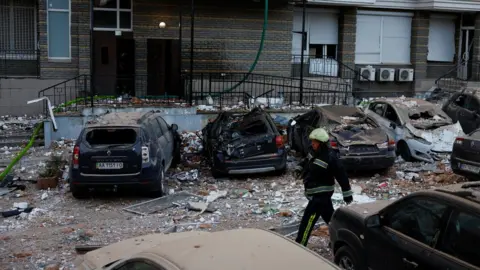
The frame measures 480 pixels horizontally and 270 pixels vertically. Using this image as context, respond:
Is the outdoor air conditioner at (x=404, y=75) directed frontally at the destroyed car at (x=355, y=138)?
yes

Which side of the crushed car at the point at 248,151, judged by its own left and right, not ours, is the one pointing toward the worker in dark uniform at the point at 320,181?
back

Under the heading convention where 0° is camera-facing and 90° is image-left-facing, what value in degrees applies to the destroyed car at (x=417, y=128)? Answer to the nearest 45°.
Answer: approximately 315°

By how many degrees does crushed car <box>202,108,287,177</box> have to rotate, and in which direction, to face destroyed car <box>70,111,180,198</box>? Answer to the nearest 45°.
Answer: approximately 135° to its left

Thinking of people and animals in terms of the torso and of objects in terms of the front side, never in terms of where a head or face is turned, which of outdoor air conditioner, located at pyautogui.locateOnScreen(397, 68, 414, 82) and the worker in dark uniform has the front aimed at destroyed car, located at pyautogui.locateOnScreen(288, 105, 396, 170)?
the outdoor air conditioner

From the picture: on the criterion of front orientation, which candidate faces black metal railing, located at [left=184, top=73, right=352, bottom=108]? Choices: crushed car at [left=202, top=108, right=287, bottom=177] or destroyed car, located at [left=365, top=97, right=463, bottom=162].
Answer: the crushed car

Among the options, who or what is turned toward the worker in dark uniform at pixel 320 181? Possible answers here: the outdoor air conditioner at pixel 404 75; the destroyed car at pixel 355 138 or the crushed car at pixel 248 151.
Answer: the outdoor air conditioner

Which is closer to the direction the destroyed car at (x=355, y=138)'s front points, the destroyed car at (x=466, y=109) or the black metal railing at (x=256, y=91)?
the black metal railing

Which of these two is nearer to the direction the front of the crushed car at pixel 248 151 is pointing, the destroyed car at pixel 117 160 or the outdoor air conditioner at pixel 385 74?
the outdoor air conditioner

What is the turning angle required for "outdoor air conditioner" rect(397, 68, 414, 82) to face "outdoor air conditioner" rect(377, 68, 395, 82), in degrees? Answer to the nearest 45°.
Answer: approximately 45° to its right

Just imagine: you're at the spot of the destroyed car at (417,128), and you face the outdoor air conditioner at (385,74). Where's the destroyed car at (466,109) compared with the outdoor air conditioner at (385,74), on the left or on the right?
right

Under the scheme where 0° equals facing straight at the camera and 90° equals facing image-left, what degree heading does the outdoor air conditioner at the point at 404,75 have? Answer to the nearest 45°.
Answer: approximately 0°

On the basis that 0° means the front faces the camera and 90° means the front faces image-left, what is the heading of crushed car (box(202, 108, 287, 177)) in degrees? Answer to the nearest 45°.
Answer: approximately 180°
